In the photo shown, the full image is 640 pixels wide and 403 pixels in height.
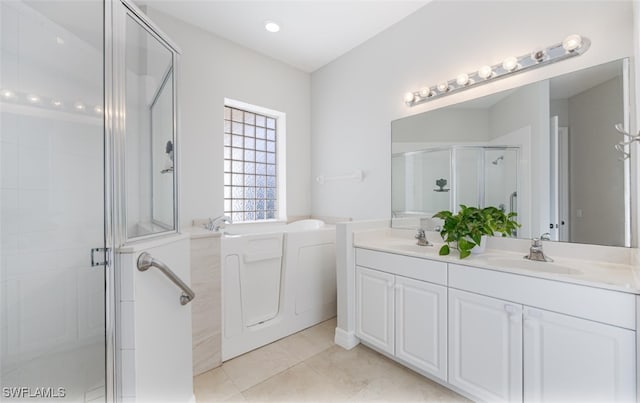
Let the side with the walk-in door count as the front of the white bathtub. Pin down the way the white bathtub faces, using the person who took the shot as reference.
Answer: facing the viewer and to the right of the viewer

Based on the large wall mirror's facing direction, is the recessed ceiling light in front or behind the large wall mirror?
in front

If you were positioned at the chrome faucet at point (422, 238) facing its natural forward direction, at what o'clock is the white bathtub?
The white bathtub is roughly at 1 o'clock from the chrome faucet.

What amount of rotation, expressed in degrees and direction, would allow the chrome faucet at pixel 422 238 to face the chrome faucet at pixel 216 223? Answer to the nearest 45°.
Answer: approximately 45° to its right

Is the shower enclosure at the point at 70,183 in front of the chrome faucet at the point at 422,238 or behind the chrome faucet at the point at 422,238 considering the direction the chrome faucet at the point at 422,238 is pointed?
in front

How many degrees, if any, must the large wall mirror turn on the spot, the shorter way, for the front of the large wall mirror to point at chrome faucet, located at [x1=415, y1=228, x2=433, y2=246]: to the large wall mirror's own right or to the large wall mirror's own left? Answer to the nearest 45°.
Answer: approximately 45° to the large wall mirror's own right

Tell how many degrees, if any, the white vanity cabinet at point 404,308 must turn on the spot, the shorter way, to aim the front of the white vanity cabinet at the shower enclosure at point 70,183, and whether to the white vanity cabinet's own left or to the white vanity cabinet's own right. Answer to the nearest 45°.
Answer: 0° — it already faces it

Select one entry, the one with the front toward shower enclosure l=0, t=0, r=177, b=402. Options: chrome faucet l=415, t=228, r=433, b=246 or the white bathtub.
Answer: the chrome faucet

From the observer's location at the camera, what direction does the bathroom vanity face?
facing the viewer and to the left of the viewer

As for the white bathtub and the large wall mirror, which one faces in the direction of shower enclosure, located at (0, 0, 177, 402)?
the large wall mirror
